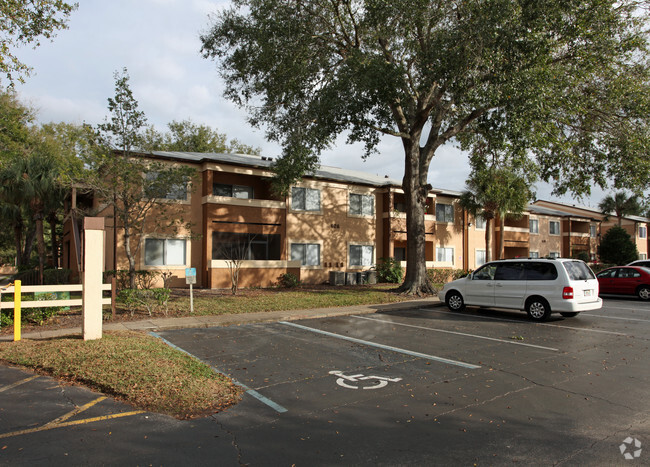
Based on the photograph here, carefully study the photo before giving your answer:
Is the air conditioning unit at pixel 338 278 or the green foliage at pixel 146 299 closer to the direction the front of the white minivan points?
the air conditioning unit

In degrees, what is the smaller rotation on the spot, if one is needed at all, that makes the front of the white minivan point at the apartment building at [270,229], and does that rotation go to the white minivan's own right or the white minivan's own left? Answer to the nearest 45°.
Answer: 0° — it already faces it

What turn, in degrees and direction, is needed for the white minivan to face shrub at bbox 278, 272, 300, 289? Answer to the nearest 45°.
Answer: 0° — it already faces it

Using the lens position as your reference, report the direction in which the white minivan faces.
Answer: facing away from the viewer and to the left of the viewer

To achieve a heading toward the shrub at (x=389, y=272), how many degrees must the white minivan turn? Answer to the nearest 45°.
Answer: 0° — it already faces it

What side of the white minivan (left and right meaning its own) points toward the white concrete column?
left
